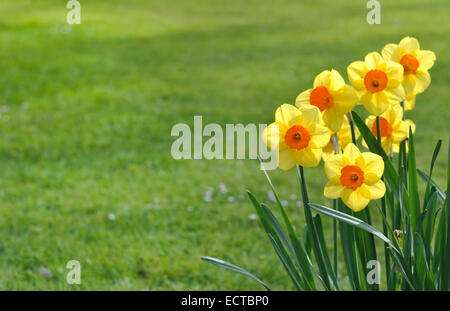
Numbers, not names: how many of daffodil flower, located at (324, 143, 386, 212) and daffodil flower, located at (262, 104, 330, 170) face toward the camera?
2

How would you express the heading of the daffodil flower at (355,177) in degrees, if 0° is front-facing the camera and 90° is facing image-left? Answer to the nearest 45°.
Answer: approximately 0°

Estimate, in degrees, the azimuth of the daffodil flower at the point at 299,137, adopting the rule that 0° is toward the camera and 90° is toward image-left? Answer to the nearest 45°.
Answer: approximately 0°

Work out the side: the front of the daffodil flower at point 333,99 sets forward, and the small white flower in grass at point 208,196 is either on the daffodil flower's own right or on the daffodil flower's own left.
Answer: on the daffodil flower's own right
